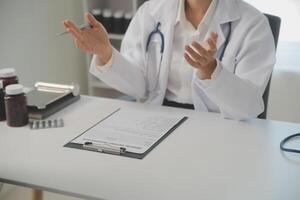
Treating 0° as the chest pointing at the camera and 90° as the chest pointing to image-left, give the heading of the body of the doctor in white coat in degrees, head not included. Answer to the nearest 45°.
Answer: approximately 45°
